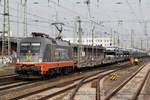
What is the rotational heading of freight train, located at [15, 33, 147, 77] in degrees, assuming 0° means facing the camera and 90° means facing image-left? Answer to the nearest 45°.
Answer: approximately 45°
